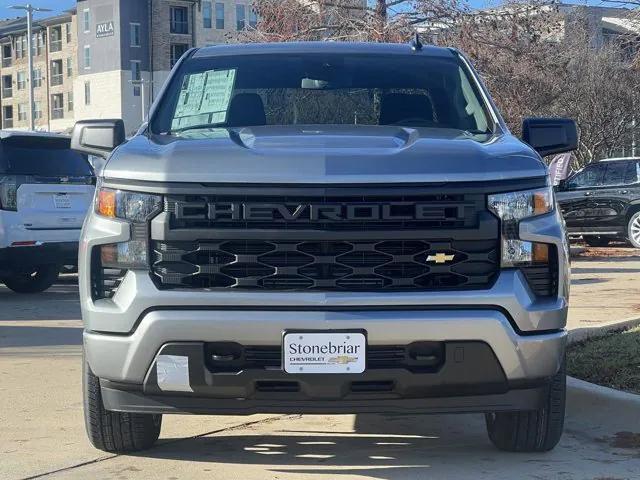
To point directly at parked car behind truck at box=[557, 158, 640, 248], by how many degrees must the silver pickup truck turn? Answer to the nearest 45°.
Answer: approximately 180°

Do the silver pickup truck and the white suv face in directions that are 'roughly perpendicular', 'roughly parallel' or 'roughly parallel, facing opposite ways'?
roughly parallel, facing opposite ways

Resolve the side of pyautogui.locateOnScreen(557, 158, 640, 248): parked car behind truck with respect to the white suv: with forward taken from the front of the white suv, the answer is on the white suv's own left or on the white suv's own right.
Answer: on the white suv's own right

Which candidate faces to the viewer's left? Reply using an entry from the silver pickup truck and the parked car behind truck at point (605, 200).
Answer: the parked car behind truck

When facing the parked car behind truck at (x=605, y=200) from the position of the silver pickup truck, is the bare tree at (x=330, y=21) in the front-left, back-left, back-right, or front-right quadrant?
front-left

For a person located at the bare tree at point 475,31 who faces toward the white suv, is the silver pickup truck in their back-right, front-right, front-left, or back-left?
front-left

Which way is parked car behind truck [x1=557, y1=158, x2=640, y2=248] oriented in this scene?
to the viewer's left

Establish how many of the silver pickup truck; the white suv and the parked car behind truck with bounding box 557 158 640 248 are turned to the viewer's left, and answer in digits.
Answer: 1

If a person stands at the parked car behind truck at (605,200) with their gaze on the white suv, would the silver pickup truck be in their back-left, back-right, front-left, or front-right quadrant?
front-left

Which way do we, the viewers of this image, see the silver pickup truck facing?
facing the viewer

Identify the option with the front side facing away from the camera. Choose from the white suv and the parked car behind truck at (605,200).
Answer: the white suv

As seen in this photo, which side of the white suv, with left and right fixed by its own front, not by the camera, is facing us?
back

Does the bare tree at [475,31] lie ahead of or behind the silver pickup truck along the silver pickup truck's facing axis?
behind

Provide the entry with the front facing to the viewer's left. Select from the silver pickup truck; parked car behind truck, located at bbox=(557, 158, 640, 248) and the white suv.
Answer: the parked car behind truck
